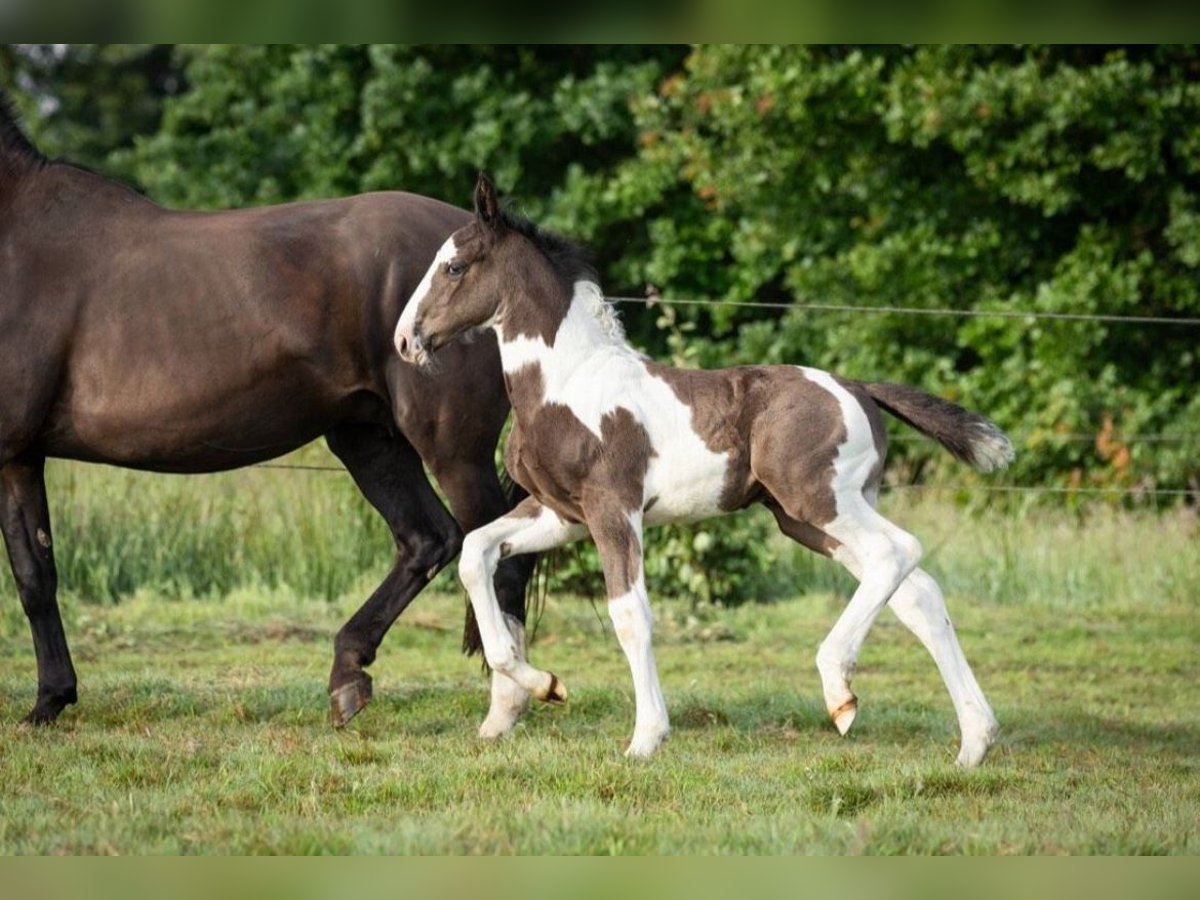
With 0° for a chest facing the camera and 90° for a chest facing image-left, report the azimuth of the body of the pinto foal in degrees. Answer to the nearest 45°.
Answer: approximately 90°

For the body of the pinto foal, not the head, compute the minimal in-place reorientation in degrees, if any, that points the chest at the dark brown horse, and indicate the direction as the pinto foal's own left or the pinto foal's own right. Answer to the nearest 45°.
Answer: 0° — it already faces it

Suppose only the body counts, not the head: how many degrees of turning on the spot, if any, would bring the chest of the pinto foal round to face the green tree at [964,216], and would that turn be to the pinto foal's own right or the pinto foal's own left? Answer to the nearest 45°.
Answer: approximately 90° to the pinto foal's own right
